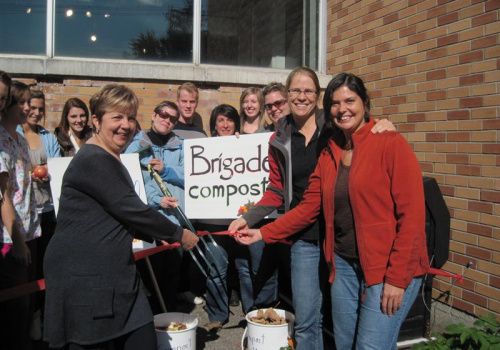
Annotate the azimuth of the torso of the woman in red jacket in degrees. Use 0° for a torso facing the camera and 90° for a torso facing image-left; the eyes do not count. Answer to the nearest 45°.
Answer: approximately 45°
